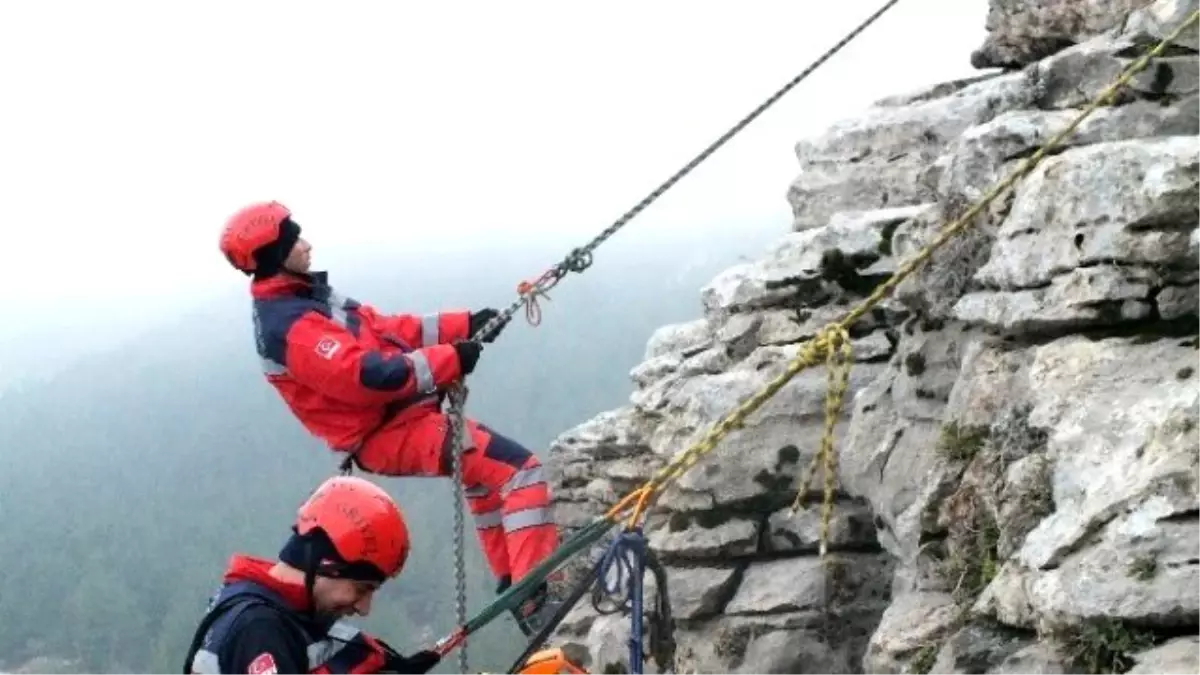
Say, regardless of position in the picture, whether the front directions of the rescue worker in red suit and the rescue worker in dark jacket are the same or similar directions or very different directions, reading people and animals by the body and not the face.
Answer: same or similar directions

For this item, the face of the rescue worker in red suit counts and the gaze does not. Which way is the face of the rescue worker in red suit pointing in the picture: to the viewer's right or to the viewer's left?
to the viewer's right

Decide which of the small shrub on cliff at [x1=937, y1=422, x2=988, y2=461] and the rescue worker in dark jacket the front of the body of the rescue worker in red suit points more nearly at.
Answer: the small shrub on cliff

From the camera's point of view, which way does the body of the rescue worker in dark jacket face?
to the viewer's right

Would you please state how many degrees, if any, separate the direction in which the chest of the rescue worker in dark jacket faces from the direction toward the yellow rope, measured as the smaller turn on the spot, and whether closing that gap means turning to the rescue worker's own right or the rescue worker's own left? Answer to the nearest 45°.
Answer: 0° — they already face it

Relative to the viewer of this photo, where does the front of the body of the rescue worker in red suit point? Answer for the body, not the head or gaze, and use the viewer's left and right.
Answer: facing to the right of the viewer

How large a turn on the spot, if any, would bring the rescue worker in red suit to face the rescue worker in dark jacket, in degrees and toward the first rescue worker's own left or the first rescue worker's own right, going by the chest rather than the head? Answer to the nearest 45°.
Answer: approximately 90° to the first rescue worker's own right

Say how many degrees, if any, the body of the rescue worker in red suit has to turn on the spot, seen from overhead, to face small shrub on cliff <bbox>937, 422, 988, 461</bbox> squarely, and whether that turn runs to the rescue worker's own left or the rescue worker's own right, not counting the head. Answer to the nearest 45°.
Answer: approximately 45° to the rescue worker's own right

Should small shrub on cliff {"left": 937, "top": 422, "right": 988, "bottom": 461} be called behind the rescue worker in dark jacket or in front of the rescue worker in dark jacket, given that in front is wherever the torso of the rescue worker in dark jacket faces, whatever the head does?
in front

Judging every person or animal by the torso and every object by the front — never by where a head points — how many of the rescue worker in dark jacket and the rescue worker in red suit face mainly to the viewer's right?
2

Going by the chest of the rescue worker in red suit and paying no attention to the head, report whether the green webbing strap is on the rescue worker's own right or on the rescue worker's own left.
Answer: on the rescue worker's own right

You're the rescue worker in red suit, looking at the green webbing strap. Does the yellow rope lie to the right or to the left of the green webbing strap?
left

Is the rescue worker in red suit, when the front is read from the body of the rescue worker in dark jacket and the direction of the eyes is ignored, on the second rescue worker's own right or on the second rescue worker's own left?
on the second rescue worker's own left

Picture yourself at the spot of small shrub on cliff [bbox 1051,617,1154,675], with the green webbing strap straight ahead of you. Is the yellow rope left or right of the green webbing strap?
right
